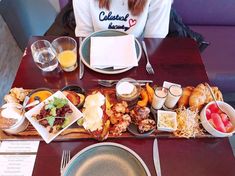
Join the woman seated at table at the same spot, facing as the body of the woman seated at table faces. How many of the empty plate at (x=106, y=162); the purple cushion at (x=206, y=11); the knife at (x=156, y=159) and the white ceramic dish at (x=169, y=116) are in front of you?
3

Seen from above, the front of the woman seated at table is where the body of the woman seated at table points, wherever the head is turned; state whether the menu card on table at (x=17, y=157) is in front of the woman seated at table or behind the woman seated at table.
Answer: in front

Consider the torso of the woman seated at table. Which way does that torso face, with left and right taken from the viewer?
facing the viewer

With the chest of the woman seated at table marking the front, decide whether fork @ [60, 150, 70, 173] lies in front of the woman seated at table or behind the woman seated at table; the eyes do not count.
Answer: in front

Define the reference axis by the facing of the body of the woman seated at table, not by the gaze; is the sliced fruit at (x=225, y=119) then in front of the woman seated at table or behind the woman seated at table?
in front

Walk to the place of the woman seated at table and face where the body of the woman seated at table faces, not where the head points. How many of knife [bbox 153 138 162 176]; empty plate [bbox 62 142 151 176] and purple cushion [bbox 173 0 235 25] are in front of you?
2

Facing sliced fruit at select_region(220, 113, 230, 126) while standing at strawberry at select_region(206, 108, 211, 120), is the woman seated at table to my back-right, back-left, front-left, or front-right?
back-left

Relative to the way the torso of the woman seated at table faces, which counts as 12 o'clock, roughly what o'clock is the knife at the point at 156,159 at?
The knife is roughly at 12 o'clock from the woman seated at table.

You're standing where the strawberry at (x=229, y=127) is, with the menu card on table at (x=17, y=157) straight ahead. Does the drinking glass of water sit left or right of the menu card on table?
right
